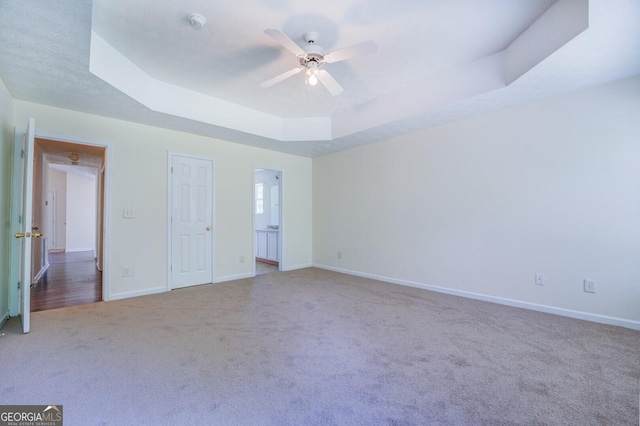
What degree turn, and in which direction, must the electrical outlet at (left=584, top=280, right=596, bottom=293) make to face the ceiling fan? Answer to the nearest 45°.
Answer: approximately 45° to its right

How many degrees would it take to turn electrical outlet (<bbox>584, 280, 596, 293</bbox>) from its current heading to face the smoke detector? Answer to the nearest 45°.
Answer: approximately 45° to its right

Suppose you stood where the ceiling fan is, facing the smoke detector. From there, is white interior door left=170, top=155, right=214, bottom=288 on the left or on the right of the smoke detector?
right

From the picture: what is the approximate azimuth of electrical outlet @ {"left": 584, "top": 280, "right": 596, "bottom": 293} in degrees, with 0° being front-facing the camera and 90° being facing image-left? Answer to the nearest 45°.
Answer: approximately 0°
